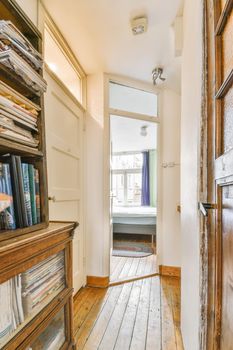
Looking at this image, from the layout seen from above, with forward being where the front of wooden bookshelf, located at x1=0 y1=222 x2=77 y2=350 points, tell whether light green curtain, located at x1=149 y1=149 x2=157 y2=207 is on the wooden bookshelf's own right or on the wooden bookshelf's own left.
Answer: on the wooden bookshelf's own left

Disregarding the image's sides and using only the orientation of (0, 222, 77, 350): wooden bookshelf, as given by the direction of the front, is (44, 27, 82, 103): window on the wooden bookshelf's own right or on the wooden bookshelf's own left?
on the wooden bookshelf's own left

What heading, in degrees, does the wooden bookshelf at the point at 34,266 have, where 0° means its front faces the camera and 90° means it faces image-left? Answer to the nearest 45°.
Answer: approximately 315°

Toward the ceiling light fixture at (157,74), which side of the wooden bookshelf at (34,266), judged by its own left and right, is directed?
left
